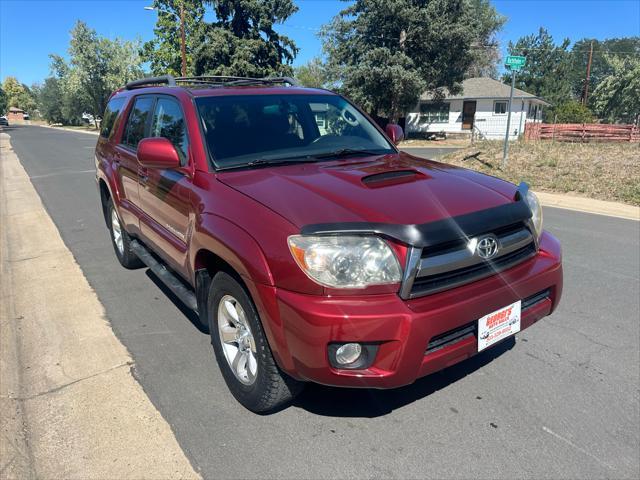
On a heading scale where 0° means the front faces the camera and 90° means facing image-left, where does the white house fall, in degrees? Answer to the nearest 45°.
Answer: approximately 0°

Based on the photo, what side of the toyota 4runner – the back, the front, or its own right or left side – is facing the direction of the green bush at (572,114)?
left

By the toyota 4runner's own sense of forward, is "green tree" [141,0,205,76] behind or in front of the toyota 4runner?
behind

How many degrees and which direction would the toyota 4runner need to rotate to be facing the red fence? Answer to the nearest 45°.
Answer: approximately 90° to its left

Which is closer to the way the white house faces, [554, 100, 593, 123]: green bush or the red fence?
the red fence

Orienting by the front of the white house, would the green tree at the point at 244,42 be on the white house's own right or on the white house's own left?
on the white house's own right

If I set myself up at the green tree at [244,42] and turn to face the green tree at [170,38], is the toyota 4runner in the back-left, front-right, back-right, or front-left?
back-left

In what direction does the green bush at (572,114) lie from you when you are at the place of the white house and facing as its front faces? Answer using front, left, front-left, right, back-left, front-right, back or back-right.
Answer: back-left

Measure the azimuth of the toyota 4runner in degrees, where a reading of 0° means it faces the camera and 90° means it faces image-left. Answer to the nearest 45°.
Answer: approximately 315°

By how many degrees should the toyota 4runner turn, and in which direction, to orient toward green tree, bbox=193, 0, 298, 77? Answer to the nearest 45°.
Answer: approximately 135° to its left

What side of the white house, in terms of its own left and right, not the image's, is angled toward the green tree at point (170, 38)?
right
